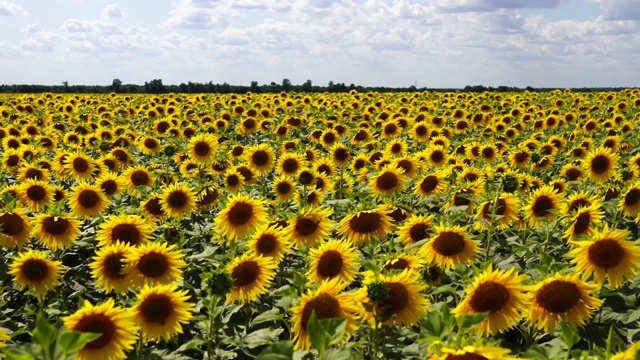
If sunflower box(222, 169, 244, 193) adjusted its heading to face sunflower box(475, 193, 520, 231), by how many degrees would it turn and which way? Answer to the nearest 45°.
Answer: approximately 45° to its left

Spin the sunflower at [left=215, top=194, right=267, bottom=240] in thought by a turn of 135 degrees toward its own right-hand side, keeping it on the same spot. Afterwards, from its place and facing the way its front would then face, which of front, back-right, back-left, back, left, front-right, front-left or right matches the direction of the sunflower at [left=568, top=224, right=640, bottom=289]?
back

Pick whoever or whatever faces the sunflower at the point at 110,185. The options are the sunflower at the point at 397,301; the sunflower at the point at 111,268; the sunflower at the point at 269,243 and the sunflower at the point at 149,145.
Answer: the sunflower at the point at 149,145

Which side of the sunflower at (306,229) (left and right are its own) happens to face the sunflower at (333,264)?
front

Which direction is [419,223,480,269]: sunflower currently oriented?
toward the camera

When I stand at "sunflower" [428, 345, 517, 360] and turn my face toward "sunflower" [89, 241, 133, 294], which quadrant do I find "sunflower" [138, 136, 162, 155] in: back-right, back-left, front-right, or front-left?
front-right

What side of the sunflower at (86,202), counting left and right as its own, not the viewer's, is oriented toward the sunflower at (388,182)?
left

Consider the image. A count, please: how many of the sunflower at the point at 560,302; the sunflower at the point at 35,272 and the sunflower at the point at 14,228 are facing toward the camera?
3

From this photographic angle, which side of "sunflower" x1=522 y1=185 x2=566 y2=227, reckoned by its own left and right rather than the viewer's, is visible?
front

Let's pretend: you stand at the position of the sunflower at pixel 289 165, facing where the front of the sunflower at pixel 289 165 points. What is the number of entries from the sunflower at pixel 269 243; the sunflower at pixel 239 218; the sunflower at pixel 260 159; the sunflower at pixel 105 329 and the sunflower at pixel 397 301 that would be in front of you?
4

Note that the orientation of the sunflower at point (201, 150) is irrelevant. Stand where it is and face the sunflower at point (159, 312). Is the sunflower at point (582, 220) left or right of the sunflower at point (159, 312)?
left

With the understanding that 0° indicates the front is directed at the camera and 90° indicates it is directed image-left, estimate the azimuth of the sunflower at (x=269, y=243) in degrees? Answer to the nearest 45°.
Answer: approximately 0°

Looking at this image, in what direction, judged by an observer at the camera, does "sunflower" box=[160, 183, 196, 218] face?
facing the viewer

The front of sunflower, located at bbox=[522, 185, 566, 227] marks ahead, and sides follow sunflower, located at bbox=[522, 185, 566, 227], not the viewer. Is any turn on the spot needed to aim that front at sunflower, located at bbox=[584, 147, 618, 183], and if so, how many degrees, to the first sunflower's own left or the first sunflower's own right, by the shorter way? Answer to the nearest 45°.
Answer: approximately 180°

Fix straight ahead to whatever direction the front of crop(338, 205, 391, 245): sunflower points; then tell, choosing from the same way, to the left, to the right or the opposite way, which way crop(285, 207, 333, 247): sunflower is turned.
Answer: the same way

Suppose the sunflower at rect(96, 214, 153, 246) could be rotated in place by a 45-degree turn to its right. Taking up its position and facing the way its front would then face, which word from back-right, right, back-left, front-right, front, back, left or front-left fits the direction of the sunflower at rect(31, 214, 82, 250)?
right

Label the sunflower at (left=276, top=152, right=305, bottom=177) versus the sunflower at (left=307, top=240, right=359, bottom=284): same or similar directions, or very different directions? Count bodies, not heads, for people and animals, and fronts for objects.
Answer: same or similar directions

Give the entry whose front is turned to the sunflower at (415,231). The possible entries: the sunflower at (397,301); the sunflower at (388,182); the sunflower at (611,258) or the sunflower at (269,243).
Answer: the sunflower at (388,182)
